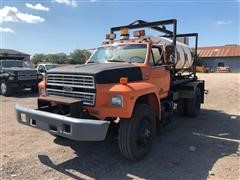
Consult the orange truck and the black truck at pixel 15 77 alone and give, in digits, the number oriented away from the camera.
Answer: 0

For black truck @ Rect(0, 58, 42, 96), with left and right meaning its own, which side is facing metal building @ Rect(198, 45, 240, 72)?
left

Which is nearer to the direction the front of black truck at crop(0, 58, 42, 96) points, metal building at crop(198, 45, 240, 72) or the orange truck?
the orange truck

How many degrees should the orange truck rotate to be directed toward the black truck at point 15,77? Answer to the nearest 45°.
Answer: approximately 90° to its right

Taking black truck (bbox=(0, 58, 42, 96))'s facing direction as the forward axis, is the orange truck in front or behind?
in front

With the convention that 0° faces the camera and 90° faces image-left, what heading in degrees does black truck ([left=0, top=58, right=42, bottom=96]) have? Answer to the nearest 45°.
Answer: approximately 315°

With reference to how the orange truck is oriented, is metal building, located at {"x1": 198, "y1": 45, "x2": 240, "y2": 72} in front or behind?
behind
